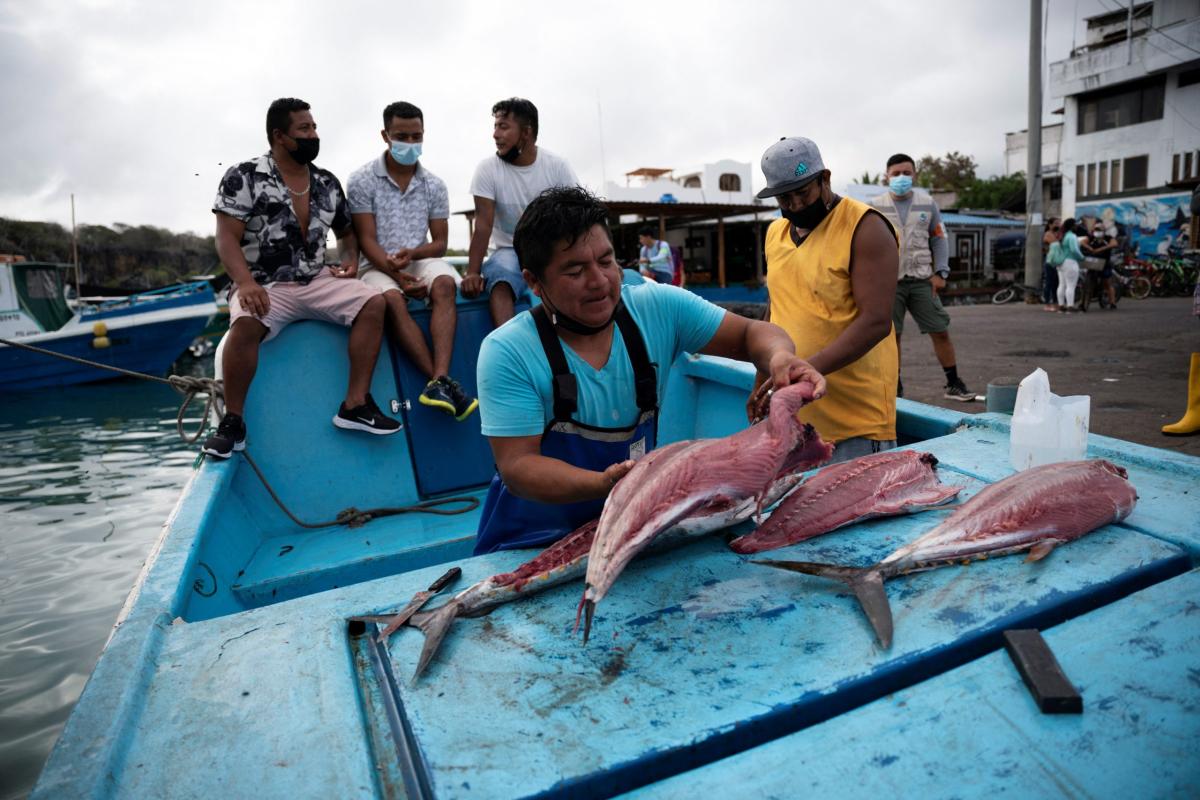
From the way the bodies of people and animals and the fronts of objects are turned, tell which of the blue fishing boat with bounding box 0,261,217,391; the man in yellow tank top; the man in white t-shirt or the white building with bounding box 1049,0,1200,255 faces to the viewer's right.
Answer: the blue fishing boat

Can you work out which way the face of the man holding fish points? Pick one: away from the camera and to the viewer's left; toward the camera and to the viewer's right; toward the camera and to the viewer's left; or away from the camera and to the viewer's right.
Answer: toward the camera and to the viewer's right

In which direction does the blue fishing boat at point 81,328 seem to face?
to the viewer's right

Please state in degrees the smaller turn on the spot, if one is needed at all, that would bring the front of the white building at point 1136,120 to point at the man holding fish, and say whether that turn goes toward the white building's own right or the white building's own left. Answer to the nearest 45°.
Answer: approximately 45° to the white building's own left

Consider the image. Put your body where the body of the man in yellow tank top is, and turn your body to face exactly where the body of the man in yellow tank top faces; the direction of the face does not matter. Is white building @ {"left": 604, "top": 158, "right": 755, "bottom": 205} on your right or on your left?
on your right

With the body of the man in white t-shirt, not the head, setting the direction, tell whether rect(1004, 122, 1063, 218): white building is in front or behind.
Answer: behind

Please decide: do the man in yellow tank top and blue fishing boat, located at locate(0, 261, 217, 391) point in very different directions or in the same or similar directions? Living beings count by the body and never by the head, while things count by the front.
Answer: very different directions

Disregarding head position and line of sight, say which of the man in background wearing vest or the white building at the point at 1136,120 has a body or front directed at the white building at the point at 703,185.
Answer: the white building at the point at 1136,120

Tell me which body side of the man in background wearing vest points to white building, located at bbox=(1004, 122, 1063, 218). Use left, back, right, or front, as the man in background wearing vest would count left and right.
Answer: back
